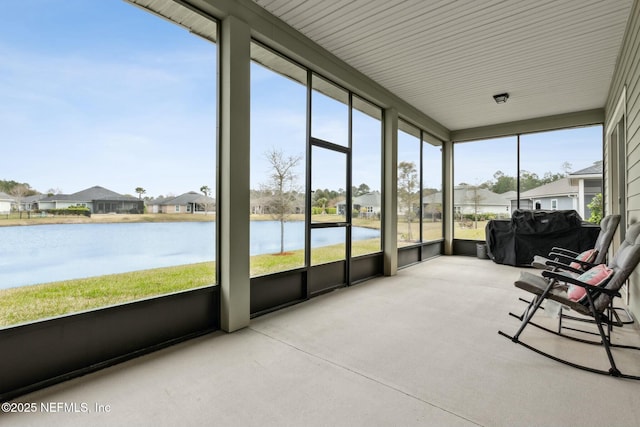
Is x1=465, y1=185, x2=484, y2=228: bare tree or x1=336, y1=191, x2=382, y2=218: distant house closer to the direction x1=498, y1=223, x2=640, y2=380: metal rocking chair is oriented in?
the distant house

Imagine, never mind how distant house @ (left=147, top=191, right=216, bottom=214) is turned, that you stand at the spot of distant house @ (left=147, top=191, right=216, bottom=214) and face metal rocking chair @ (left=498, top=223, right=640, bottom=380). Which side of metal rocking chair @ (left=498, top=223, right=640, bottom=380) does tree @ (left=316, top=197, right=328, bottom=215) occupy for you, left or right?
left

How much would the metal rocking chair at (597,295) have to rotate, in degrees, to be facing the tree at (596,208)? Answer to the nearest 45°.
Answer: approximately 90° to its right

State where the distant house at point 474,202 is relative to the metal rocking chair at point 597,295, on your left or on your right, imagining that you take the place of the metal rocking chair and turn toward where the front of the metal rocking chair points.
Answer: on your right

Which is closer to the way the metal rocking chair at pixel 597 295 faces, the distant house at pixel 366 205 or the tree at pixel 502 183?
the distant house

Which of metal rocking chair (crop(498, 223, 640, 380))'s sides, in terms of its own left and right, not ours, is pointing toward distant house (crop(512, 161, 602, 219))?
right

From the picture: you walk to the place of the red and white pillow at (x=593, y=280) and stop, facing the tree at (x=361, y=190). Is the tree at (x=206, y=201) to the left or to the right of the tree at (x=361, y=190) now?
left

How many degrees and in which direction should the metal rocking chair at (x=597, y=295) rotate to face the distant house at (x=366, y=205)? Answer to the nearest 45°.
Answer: approximately 45° to its right

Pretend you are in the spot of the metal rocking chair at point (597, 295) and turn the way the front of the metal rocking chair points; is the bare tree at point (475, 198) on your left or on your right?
on your right

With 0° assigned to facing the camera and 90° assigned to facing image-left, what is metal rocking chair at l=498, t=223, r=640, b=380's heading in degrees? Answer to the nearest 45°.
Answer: approximately 90°

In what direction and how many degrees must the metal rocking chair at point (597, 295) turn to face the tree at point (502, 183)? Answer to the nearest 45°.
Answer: approximately 90° to its right
